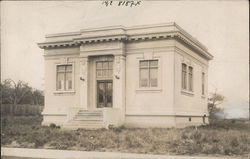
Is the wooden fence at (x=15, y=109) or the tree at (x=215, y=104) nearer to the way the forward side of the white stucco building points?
the wooden fence

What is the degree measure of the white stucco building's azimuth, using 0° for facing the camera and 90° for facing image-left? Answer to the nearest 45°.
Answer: approximately 45°
